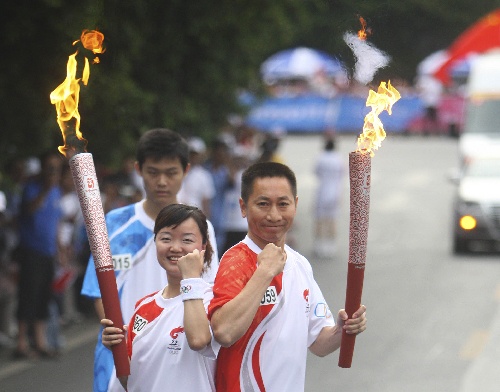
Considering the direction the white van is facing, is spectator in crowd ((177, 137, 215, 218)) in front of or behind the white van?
in front

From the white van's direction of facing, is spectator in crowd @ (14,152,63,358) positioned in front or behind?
in front

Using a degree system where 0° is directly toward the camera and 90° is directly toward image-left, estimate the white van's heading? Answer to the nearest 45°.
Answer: approximately 0°

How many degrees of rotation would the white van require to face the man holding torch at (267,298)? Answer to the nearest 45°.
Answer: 0° — it already faces them
